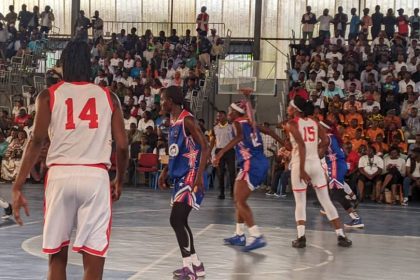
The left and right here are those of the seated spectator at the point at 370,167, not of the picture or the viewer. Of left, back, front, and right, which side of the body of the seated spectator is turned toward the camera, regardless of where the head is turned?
front

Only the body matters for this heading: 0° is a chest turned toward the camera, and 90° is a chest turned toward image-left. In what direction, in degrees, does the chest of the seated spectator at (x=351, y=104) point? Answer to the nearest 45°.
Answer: approximately 0°

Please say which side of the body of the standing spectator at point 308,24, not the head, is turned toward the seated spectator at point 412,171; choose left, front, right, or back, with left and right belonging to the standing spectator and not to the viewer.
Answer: front

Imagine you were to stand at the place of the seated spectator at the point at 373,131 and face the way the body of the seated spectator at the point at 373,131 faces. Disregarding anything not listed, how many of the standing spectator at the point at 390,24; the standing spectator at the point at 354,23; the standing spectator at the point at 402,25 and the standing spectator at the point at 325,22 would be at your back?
4

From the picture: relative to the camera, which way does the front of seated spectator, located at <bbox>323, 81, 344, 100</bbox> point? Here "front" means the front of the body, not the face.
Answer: toward the camera

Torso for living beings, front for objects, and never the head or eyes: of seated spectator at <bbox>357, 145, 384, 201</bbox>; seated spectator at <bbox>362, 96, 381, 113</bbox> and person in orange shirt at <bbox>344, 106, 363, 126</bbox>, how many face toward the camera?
3

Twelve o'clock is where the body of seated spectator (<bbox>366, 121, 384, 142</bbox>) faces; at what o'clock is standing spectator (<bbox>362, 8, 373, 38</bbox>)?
The standing spectator is roughly at 6 o'clock from the seated spectator.

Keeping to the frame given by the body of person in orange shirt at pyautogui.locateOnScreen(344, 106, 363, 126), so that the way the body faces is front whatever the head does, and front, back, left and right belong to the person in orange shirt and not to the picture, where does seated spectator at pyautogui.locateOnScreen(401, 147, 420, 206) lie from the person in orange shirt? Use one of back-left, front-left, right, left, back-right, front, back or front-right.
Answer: front-left

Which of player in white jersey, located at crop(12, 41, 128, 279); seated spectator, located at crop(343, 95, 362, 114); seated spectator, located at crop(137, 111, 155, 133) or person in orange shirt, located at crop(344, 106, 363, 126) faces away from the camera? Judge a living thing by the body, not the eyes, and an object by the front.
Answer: the player in white jersey

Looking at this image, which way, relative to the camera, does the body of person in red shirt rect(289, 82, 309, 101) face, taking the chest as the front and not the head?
toward the camera

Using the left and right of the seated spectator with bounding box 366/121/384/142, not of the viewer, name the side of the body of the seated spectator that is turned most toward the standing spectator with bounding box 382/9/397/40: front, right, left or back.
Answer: back

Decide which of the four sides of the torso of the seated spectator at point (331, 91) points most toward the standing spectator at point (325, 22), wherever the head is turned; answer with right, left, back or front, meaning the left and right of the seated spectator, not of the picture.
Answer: back

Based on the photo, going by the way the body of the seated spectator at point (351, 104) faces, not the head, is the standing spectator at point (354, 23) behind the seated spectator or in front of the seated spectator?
behind

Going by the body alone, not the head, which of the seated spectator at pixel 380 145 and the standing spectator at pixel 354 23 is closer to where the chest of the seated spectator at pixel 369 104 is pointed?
the seated spectator

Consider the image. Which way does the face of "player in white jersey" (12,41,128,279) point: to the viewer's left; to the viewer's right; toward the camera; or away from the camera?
away from the camera
